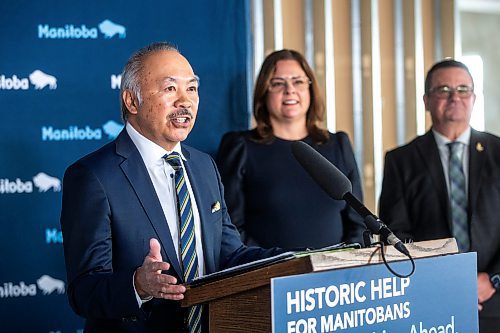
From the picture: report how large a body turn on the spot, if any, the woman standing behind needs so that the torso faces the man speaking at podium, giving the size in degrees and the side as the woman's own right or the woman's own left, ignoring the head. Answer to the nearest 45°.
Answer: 0° — they already face them

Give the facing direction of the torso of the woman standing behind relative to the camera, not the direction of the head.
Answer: toward the camera

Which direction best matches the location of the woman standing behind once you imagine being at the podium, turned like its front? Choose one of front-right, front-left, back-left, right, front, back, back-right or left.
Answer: back-left

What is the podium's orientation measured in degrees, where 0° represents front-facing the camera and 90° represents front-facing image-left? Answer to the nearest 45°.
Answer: approximately 315°

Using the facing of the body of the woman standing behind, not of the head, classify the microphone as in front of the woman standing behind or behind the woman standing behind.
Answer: in front

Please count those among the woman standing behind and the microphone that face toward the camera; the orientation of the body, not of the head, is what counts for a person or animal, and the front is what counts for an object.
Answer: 1

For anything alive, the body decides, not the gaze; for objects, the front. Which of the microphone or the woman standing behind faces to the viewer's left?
the microphone

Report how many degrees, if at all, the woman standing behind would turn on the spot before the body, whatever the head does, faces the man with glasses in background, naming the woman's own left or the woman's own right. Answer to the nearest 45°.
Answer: approximately 90° to the woman's own left

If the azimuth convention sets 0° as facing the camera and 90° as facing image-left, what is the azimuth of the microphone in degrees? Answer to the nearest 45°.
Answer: approximately 90°

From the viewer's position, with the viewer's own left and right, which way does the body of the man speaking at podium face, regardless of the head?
facing the viewer and to the right of the viewer

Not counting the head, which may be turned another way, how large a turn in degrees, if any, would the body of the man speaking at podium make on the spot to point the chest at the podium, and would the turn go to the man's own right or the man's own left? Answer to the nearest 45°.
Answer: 0° — they already face it

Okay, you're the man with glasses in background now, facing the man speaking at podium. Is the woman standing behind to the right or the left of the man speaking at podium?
right
